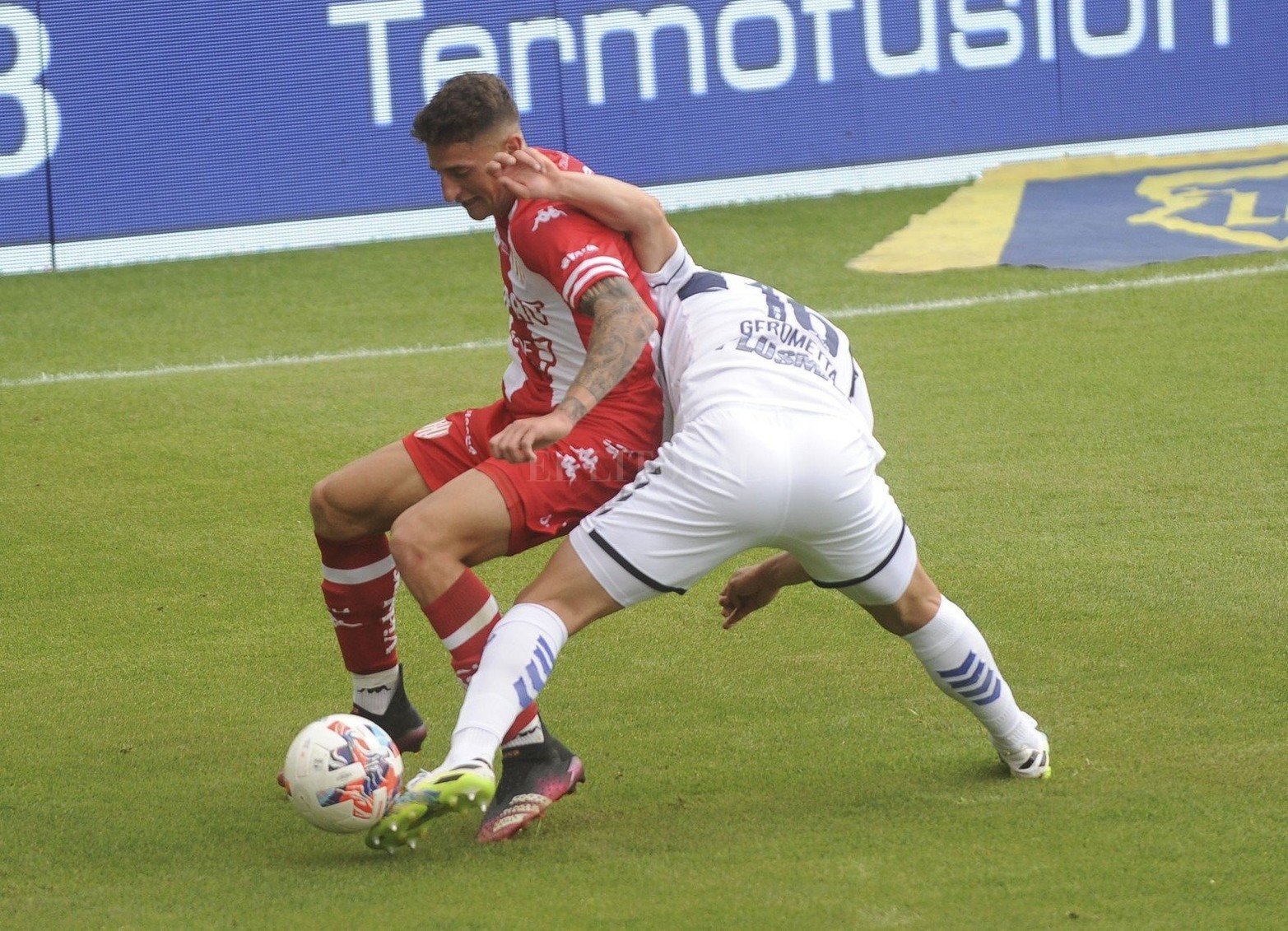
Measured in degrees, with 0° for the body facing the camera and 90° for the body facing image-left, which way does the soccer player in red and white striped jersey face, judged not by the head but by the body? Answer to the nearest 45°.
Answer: approximately 45°

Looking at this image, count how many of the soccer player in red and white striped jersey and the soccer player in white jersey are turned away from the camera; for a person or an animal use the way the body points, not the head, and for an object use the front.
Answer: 1

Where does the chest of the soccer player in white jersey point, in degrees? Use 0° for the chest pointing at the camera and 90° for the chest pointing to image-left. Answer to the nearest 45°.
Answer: approximately 180°

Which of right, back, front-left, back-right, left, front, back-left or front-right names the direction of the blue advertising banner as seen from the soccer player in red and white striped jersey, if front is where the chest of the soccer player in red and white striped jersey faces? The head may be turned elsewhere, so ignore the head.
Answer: back-right

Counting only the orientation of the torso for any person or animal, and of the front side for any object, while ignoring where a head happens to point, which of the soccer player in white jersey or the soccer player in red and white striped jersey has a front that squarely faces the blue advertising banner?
the soccer player in white jersey

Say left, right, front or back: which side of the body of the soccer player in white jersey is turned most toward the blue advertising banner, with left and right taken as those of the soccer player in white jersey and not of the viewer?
front
